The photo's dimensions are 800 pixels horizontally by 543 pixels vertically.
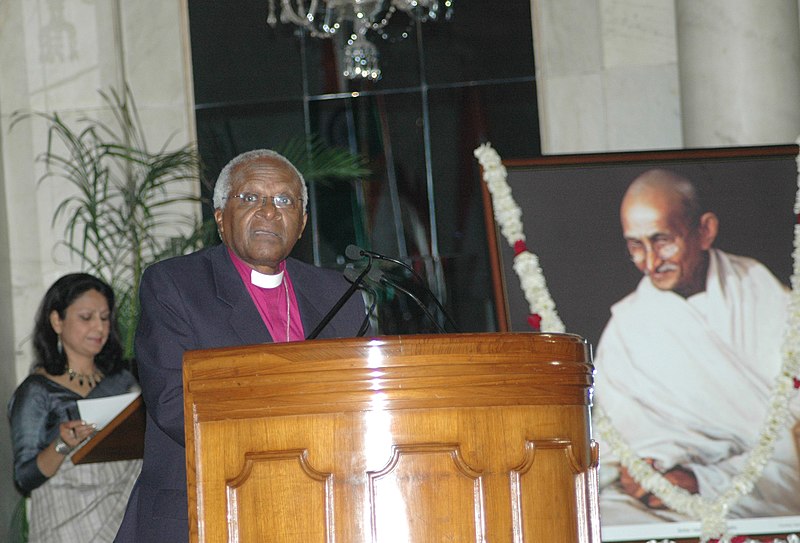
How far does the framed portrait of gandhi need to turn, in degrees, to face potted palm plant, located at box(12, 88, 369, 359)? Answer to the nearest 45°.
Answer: approximately 135° to its right

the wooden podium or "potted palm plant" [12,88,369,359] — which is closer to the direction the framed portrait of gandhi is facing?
the wooden podium

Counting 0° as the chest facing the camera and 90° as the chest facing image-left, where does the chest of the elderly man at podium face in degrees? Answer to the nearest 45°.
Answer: approximately 315°

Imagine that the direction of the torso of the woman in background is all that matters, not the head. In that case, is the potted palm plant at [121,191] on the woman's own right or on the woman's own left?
on the woman's own left

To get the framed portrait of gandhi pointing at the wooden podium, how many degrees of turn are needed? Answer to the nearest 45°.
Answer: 0° — it already faces it
